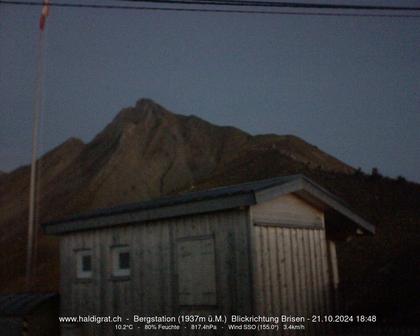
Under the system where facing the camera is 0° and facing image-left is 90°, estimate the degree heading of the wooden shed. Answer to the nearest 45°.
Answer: approximately 45°
